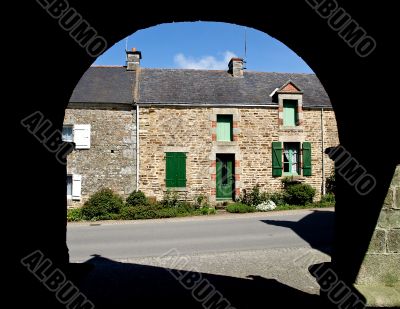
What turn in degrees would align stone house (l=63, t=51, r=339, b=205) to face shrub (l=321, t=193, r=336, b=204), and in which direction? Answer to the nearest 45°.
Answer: approximately 90° to its left

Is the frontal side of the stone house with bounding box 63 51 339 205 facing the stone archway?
yes

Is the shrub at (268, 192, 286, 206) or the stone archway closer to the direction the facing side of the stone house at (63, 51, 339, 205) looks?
the stone archway

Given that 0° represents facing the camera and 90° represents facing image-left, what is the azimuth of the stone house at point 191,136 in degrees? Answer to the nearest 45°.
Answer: approximately 0°
